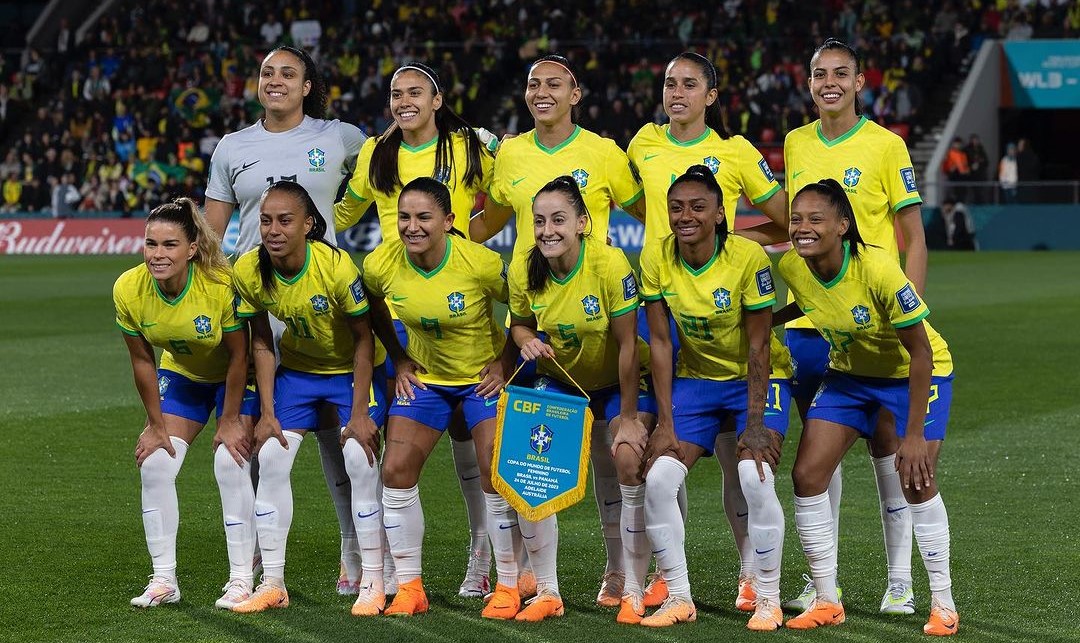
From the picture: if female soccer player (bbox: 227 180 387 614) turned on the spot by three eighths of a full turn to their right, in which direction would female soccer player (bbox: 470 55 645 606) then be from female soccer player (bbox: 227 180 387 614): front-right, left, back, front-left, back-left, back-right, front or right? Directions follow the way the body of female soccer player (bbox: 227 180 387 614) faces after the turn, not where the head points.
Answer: right

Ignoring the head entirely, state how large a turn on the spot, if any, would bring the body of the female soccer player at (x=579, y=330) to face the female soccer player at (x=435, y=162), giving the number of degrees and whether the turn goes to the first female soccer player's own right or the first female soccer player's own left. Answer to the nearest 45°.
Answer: approximately 90° to the first female soccer player's own right

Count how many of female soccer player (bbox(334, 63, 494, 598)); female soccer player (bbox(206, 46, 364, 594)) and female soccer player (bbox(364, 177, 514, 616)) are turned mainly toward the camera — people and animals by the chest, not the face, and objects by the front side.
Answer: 3

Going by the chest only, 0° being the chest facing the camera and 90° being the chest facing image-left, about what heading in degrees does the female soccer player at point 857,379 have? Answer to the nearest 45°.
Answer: approximately 45°

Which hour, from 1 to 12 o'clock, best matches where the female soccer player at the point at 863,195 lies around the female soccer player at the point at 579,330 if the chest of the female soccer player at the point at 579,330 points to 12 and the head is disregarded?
the female soccer player at the point at 863,195 is roughly at 7 o'clock from the female soccer player at the point at 579,330.

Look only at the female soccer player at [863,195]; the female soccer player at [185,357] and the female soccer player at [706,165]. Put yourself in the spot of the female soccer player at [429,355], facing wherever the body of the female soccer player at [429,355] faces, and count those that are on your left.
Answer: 2

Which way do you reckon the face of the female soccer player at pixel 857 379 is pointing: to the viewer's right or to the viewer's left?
to the viewer's left

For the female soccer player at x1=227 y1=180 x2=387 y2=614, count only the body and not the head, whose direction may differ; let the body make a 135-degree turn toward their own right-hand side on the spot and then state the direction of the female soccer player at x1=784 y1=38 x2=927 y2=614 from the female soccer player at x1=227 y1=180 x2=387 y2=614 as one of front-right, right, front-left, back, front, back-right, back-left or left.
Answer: right

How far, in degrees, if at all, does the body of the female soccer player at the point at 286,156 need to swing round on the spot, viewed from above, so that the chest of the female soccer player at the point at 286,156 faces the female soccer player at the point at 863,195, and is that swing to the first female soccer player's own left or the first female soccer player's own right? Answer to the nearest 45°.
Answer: approximately 45° to the first female soccer player's own left

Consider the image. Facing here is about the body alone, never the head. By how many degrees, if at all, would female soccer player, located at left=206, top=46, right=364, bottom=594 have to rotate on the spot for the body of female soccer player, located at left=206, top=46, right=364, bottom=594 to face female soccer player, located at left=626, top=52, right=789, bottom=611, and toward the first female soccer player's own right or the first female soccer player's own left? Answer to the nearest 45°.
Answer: approximately 45° to the first female soccer player's own left

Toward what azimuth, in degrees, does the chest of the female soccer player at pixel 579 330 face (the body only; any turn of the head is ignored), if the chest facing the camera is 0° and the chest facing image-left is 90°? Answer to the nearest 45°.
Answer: approximately 45°
